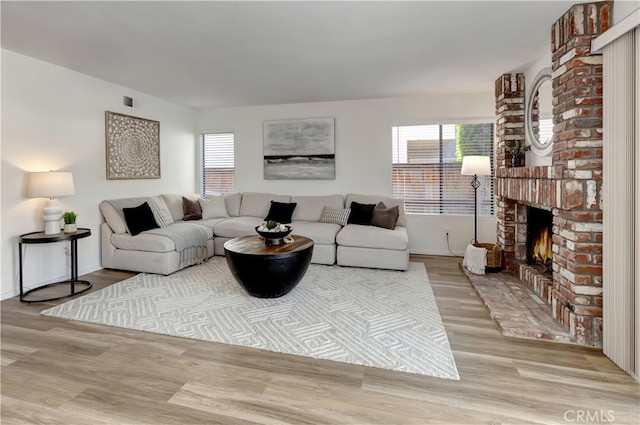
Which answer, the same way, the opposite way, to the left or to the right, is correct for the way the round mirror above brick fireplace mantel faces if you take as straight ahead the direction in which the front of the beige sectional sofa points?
to the right

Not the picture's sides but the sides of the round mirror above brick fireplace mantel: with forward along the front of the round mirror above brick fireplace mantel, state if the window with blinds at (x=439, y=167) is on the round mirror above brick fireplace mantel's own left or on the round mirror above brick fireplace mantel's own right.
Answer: on the round mirror above brick fireplace mantel's own right

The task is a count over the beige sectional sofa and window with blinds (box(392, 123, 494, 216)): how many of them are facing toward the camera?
2

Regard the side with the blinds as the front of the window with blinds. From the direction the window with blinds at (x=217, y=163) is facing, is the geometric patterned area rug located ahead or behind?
ahead

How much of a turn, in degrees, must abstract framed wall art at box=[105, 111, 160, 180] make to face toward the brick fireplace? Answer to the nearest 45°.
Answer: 0° — it already faces it

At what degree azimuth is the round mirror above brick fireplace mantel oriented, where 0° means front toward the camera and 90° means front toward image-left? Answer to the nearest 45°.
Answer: approximately 45°

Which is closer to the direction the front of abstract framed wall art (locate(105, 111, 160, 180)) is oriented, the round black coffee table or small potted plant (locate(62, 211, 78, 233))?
the round black coffee table

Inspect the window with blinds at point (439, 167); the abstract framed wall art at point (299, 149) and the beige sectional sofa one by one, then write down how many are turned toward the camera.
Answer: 3

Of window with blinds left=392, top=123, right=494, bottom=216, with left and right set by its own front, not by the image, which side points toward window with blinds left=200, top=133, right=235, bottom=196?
right

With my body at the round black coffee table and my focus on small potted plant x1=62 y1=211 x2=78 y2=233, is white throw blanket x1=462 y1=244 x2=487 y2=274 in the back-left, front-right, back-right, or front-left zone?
back-right

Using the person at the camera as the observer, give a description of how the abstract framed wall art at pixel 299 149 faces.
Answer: facing the viewer

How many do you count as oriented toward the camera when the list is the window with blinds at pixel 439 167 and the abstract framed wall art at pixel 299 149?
2

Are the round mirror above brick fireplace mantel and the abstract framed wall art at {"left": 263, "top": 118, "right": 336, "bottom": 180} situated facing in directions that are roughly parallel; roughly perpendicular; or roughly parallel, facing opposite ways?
roughly perpendicular

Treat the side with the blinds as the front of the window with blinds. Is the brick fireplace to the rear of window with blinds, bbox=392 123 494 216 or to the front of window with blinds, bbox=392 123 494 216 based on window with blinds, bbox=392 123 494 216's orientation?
to the front

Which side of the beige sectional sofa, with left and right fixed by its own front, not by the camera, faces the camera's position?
front
